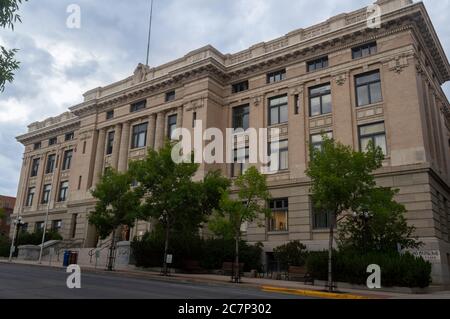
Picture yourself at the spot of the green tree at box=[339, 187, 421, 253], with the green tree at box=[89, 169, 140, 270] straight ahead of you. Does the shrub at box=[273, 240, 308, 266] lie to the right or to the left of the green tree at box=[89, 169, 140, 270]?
right

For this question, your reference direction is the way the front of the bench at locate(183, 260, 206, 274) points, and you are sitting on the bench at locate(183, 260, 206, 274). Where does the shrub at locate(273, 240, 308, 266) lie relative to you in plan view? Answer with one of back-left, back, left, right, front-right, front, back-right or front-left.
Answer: front-left

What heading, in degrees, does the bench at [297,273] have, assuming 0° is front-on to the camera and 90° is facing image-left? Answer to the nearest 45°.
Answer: approximately 45°

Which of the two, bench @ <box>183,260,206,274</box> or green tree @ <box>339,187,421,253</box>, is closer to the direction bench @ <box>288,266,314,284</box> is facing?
the bench

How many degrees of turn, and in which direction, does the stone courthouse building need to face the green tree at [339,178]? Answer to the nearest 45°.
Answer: approximately 45° to its left
